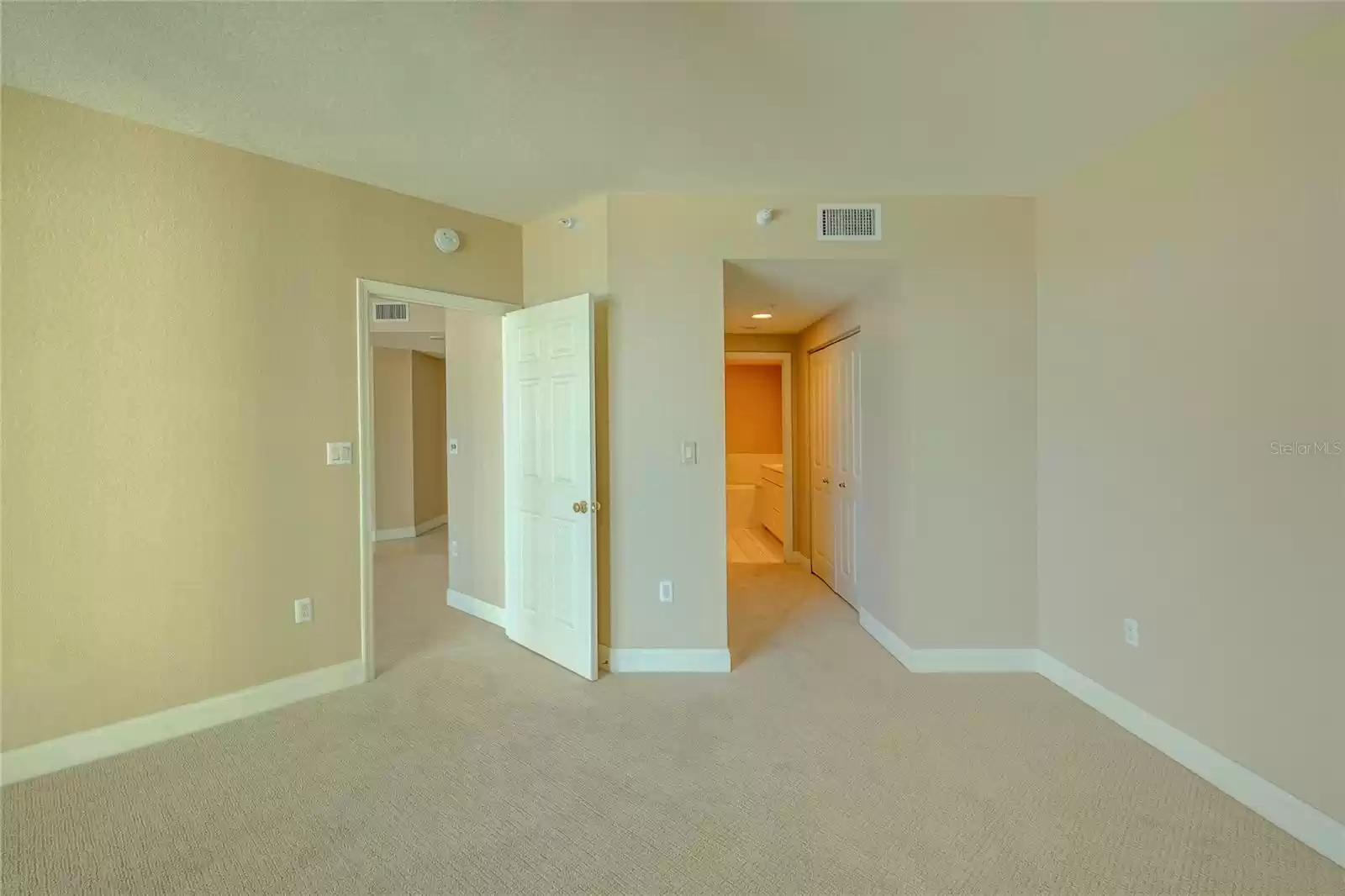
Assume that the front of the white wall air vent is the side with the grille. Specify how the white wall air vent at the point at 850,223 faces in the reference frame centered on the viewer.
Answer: facing the viewer

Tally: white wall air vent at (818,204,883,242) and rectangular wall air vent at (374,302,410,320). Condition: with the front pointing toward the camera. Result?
2

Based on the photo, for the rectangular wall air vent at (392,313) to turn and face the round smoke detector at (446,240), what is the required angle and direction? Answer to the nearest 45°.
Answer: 0° — it already faces it

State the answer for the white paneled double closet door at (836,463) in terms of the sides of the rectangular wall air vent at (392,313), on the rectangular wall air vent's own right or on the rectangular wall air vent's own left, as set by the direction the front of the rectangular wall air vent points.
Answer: on the rectangular wall air vent's own left

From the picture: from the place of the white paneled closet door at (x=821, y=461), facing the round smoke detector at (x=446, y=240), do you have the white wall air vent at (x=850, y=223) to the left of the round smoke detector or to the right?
left

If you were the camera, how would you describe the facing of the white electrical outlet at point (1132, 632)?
facing the viewer and to the left of the viewer

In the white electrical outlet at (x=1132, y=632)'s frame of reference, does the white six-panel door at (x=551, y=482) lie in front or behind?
in front

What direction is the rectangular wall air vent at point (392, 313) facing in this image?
toward the camera

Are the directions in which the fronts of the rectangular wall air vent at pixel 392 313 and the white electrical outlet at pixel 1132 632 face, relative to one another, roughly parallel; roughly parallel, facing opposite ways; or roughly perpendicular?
roughly perpendicular

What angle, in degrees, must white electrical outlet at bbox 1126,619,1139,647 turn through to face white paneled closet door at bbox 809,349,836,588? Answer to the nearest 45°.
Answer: approximately 90° to its right

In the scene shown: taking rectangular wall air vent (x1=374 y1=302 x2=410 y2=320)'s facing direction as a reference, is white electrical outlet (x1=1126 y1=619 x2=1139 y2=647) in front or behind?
in front

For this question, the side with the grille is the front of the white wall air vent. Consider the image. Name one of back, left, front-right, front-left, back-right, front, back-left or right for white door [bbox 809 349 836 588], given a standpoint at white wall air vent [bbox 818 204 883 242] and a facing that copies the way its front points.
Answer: back

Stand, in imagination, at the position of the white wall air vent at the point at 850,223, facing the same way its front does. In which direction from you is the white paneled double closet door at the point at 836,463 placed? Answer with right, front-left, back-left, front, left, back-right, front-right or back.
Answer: back
